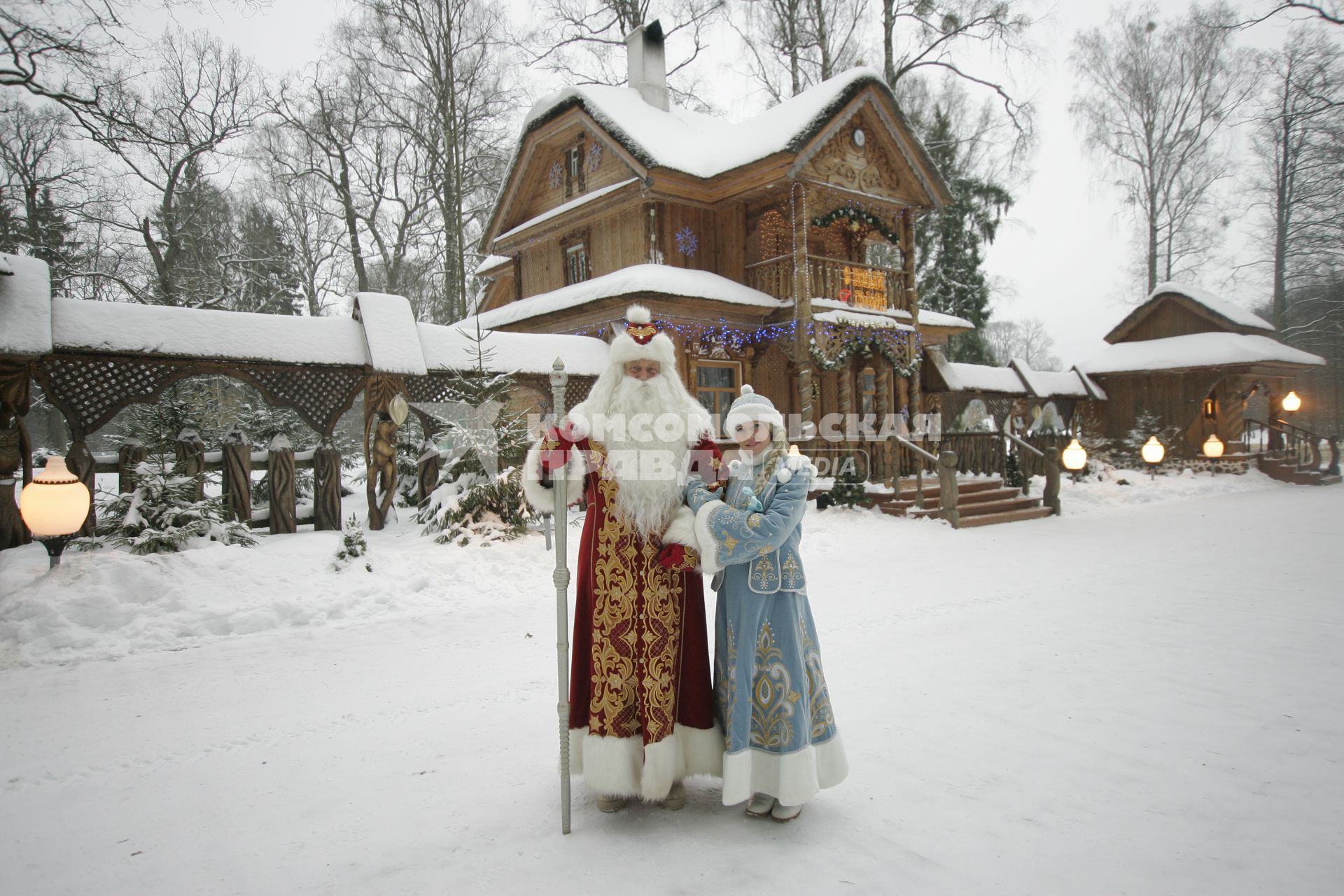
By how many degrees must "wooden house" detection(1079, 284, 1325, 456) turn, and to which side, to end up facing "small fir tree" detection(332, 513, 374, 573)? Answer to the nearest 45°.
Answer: approximately 45° to its right

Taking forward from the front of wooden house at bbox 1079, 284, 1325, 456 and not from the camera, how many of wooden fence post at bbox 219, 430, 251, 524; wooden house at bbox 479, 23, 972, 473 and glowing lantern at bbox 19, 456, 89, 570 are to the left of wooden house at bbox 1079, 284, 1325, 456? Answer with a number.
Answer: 0

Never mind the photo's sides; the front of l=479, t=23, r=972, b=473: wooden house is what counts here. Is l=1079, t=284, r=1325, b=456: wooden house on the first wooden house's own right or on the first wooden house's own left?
on the first wooden house's own left

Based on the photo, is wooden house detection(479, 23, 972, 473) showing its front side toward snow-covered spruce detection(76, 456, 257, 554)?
no

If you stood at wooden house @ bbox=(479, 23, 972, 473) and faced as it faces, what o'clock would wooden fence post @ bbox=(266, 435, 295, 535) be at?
The wooden fence post is roughly at 3 o'clock from the wooden house.

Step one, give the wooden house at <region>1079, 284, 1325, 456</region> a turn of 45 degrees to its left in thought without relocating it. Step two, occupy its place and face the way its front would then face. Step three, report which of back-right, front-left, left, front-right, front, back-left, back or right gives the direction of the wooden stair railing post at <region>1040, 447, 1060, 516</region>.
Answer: right

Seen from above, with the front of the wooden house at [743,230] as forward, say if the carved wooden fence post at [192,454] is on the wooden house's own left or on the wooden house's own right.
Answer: on the wooden house's own right

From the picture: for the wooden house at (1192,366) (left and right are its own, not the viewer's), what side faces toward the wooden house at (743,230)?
right

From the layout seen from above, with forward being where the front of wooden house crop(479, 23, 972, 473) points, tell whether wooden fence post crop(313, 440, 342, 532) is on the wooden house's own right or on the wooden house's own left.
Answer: on the wooden house's own right

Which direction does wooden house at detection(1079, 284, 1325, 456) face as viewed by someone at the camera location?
facing the viewer and to the right of the viewer

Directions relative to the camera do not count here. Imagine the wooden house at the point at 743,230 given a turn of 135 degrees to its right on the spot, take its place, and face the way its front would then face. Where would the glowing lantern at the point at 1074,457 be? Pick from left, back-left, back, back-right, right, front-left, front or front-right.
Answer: back

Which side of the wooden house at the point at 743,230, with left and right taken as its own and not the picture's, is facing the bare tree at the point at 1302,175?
left

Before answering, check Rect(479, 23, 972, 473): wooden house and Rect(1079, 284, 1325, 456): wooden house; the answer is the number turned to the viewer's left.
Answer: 0

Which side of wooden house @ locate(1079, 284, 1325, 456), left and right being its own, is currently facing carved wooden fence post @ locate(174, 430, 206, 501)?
right

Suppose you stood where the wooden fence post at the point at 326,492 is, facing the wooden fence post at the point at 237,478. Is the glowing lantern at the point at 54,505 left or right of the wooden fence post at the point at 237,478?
left

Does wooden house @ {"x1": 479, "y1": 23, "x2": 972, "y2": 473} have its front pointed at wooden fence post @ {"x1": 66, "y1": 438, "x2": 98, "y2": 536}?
no

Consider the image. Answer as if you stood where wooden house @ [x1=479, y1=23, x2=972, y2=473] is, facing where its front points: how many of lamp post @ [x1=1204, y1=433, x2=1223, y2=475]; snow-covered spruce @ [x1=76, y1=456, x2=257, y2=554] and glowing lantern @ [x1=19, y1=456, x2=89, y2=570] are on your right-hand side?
2

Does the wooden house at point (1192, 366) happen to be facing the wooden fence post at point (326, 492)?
no
